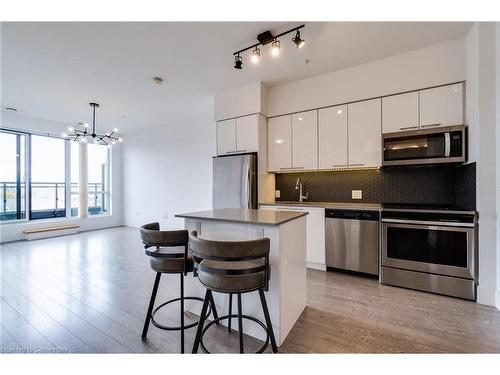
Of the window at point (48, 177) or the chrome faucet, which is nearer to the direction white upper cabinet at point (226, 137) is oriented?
the window

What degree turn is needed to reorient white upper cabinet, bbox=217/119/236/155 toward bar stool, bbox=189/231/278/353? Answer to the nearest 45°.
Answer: approximately 45° to its left

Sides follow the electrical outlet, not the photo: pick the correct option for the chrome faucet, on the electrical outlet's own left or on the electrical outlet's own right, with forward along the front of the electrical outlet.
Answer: on the electrical outlet's own right

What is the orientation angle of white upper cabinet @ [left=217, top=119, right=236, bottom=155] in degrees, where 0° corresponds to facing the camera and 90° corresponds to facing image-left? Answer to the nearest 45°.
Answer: approximately 45°

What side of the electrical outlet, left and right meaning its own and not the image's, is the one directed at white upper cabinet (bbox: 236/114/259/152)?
right

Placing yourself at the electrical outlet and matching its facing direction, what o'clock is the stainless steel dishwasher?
The stainless steel dishwasher is roughly at 12 o'clock from the electrical outlet.

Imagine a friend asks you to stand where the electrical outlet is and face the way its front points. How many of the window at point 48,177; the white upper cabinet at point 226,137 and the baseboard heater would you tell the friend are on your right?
3

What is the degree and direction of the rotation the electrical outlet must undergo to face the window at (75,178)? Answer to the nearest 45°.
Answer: approximately 90° to its right

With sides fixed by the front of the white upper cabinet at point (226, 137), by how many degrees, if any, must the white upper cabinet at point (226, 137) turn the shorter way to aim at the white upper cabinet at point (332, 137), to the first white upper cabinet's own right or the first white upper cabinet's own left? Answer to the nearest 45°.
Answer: approximately 90° to the first white upper cabinet's own left

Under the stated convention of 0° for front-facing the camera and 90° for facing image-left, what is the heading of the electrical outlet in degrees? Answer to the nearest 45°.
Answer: approximately 0°

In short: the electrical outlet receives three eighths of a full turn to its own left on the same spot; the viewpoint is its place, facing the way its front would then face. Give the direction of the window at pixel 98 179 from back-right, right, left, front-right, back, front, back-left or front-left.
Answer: back-left
